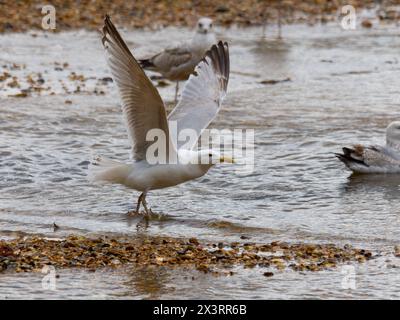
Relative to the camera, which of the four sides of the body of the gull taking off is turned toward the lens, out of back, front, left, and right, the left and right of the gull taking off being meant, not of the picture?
right

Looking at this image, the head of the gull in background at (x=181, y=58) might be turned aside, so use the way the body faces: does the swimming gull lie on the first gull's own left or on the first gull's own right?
on the first gull's own right

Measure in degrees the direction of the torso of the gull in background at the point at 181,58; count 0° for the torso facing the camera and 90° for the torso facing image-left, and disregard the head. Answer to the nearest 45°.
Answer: approximately 270°

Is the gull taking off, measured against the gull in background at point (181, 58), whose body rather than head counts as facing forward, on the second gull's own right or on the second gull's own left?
on the second gull's own right

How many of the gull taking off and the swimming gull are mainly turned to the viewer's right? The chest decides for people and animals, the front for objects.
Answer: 2

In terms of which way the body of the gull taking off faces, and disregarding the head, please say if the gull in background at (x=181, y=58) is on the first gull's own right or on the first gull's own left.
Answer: on the first gull's own left

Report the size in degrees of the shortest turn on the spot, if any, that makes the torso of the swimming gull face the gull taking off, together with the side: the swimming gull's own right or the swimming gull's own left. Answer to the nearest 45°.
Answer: approximately 135° to the swimming gull's own right

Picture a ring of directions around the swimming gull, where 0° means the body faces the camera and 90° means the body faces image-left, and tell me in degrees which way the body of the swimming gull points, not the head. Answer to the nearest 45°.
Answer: approximately 270°
